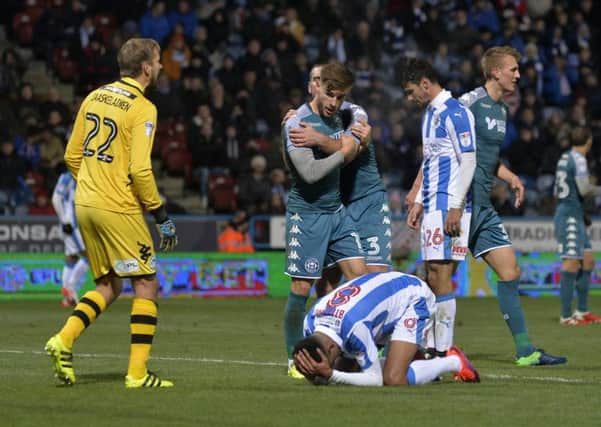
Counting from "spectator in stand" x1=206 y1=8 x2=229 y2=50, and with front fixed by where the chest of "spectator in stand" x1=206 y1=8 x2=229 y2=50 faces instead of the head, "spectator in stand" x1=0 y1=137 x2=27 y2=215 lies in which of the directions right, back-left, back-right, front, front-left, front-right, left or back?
front-right

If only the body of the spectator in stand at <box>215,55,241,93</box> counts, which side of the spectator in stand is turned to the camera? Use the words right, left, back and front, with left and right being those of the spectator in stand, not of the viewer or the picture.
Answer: front

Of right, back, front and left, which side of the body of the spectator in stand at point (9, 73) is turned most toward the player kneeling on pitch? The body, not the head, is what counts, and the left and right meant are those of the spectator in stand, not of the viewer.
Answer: front

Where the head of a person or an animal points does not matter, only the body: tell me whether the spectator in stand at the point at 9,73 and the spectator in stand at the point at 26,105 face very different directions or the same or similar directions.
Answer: same or similar directions

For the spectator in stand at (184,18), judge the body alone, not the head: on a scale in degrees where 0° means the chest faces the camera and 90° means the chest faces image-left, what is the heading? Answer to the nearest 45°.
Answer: approximately 0°

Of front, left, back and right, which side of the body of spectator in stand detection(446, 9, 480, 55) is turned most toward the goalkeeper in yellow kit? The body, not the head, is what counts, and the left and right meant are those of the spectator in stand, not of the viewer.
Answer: front

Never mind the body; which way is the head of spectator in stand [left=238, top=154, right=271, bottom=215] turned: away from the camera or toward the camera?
toward the camera

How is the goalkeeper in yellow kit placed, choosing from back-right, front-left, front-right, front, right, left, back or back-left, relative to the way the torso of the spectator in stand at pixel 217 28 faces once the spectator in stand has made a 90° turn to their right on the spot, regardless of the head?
left

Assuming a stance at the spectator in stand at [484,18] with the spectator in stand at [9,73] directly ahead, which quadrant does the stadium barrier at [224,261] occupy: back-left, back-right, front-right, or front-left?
front-left

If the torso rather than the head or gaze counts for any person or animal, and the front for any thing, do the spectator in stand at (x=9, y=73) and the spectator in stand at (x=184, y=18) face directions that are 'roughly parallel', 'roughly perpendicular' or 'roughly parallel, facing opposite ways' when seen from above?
roughly parallel

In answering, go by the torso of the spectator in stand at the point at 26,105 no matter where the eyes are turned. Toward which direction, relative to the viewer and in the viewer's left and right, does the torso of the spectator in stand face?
facing the viewer

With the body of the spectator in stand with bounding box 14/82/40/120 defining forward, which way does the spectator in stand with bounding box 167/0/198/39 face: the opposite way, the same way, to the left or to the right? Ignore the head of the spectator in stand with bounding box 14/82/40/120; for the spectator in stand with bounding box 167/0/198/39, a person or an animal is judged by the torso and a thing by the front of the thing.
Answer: the same way

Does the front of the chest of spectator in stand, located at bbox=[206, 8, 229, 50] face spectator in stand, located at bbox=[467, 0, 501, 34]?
no

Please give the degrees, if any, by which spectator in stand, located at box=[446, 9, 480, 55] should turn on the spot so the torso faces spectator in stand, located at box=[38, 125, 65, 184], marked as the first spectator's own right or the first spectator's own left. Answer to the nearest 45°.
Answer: approximately 45° to the first spectator's own right

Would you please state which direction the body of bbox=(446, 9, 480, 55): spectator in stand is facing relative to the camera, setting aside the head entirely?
toward the camera
